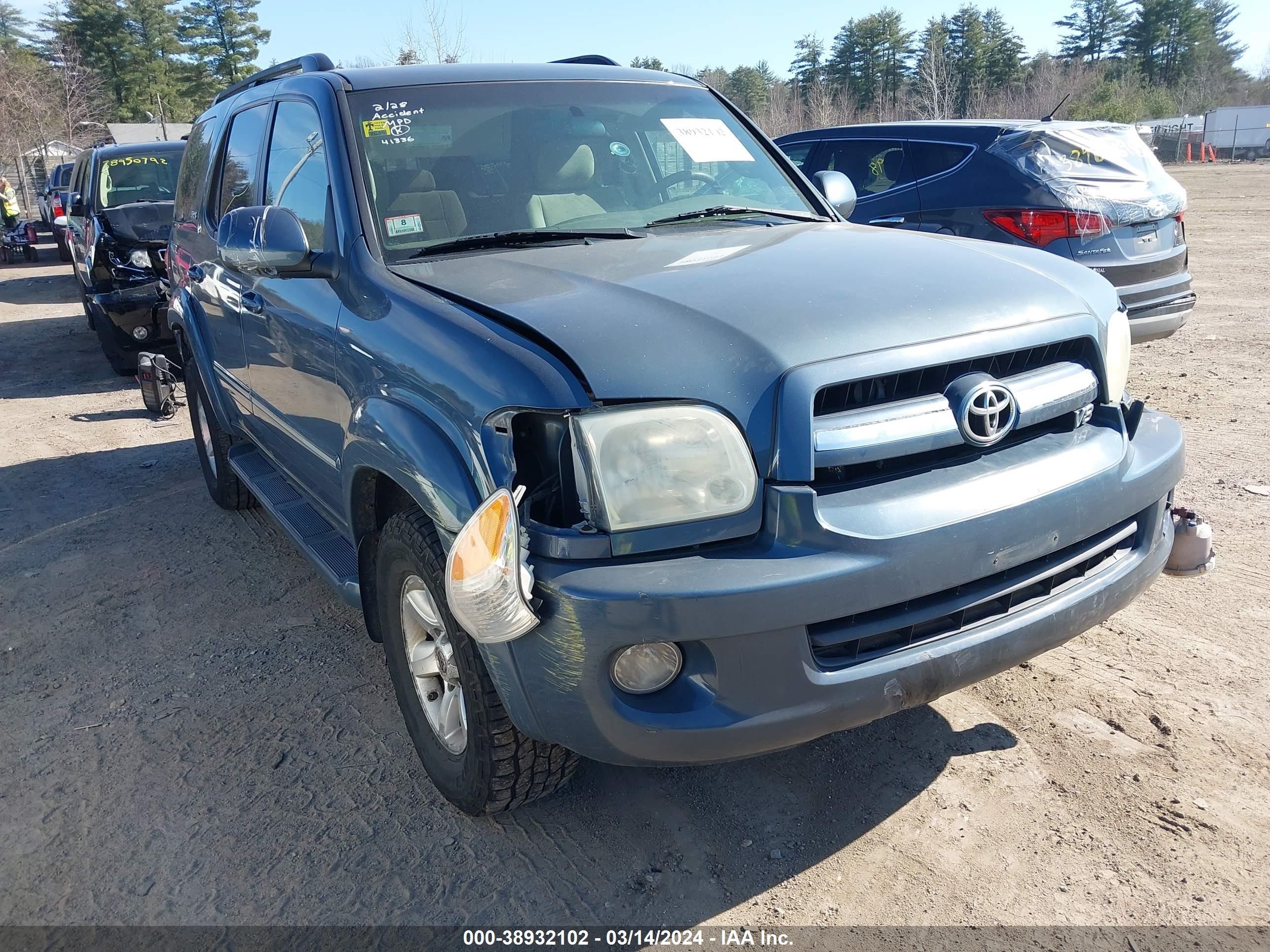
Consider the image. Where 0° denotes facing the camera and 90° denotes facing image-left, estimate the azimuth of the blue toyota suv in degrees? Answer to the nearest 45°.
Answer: approximately 315°

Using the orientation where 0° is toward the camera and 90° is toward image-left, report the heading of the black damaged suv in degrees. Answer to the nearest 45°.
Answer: approximately 315°

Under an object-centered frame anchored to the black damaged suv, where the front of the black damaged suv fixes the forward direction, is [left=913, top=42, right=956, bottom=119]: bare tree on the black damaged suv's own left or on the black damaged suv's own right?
on the black damaged suv's own left

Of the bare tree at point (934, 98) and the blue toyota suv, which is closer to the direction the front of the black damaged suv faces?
the blue toyota suv

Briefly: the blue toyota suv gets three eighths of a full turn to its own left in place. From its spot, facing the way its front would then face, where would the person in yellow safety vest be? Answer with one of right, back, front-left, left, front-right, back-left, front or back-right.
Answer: front-left

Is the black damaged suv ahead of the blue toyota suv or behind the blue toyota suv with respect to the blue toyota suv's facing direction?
behind
